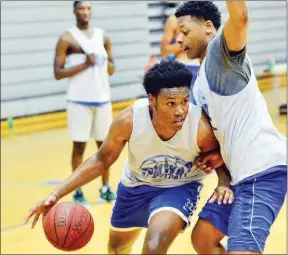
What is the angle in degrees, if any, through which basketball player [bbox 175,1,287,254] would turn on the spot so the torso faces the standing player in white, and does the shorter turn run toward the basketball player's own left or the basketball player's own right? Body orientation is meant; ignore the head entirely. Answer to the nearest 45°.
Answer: approximately 45° to the basketball player's own right

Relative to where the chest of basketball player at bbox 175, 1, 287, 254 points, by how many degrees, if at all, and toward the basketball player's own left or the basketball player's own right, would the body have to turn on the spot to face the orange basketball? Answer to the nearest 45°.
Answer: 0° — they already face it

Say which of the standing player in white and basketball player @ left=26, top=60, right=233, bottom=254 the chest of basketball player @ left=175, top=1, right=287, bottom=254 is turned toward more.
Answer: the basketball player

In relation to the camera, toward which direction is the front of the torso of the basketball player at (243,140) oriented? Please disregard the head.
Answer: to the viewer's left

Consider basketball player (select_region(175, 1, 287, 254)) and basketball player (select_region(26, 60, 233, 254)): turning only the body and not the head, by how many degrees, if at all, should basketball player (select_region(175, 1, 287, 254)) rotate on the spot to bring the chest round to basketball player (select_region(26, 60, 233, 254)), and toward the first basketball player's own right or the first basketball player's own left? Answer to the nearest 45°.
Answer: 0° — they already face them
